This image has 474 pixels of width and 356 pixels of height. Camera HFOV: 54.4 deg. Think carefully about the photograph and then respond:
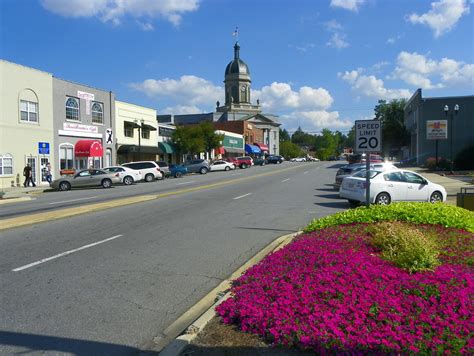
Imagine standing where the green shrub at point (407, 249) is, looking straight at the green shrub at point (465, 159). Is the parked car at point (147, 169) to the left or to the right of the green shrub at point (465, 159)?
left

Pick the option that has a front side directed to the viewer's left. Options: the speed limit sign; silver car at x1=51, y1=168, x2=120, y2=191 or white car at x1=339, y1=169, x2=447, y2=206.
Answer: the silver car

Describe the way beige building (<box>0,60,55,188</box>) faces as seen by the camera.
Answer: facing the viewer and to the right of the viewer

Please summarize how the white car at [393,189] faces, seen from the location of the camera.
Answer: facing away from the viewer and to the right of the viewer

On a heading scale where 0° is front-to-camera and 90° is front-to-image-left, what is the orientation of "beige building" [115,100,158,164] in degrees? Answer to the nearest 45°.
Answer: approximately 315°

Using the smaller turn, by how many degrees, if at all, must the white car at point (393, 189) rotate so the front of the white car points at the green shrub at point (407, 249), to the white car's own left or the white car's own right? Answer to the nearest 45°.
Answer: approximately 135° to the white car's own right

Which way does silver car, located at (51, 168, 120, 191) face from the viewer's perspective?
to the viewer's left

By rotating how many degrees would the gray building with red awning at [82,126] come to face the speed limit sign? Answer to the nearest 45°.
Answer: approximately 45° to its right

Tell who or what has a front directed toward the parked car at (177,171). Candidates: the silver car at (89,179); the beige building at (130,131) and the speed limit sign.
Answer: the beige building

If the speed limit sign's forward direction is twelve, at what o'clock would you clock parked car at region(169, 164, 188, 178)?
The parked car is roughly at 5 o'clock from the speed limit sign.

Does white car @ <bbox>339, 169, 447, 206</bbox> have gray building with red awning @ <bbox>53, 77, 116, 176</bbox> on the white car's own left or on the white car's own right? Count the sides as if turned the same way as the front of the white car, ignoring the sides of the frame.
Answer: on the white car's own left

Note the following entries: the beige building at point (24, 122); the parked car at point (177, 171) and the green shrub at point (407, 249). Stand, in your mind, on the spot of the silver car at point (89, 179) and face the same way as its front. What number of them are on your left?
1
